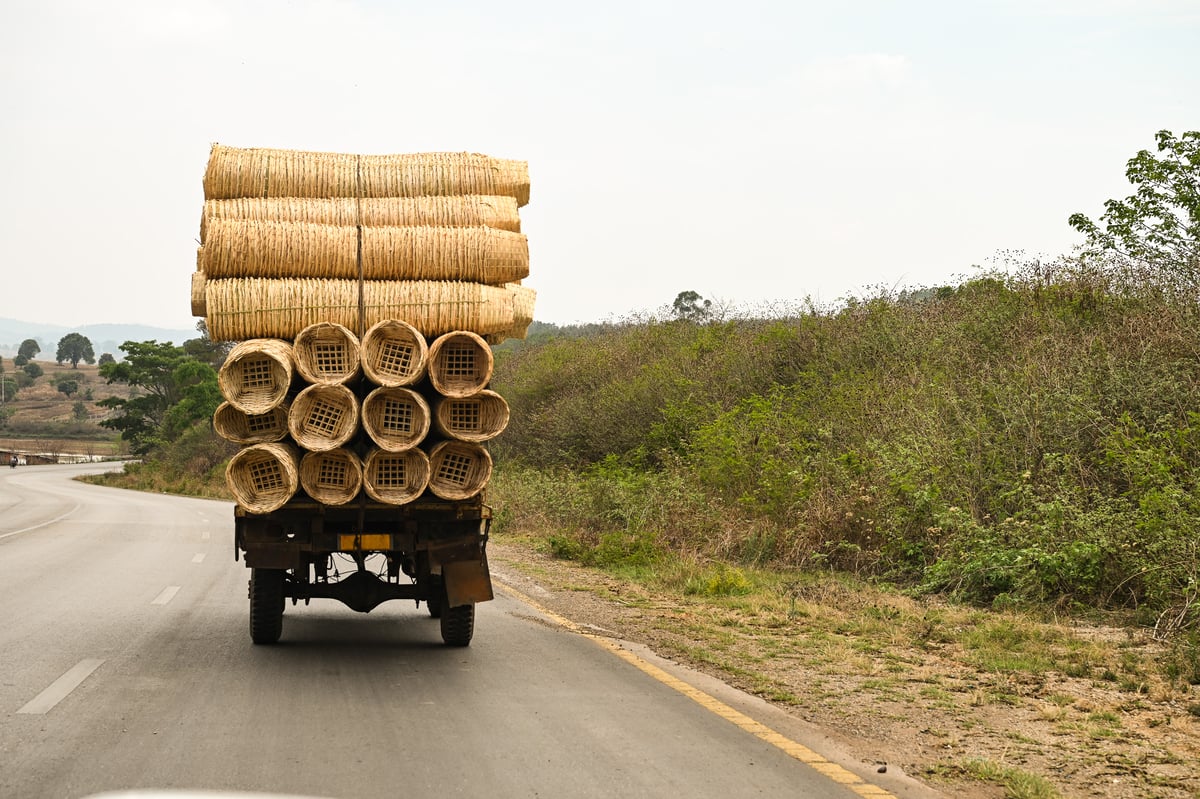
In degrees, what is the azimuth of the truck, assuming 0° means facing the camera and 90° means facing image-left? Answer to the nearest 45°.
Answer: approximately 180°
